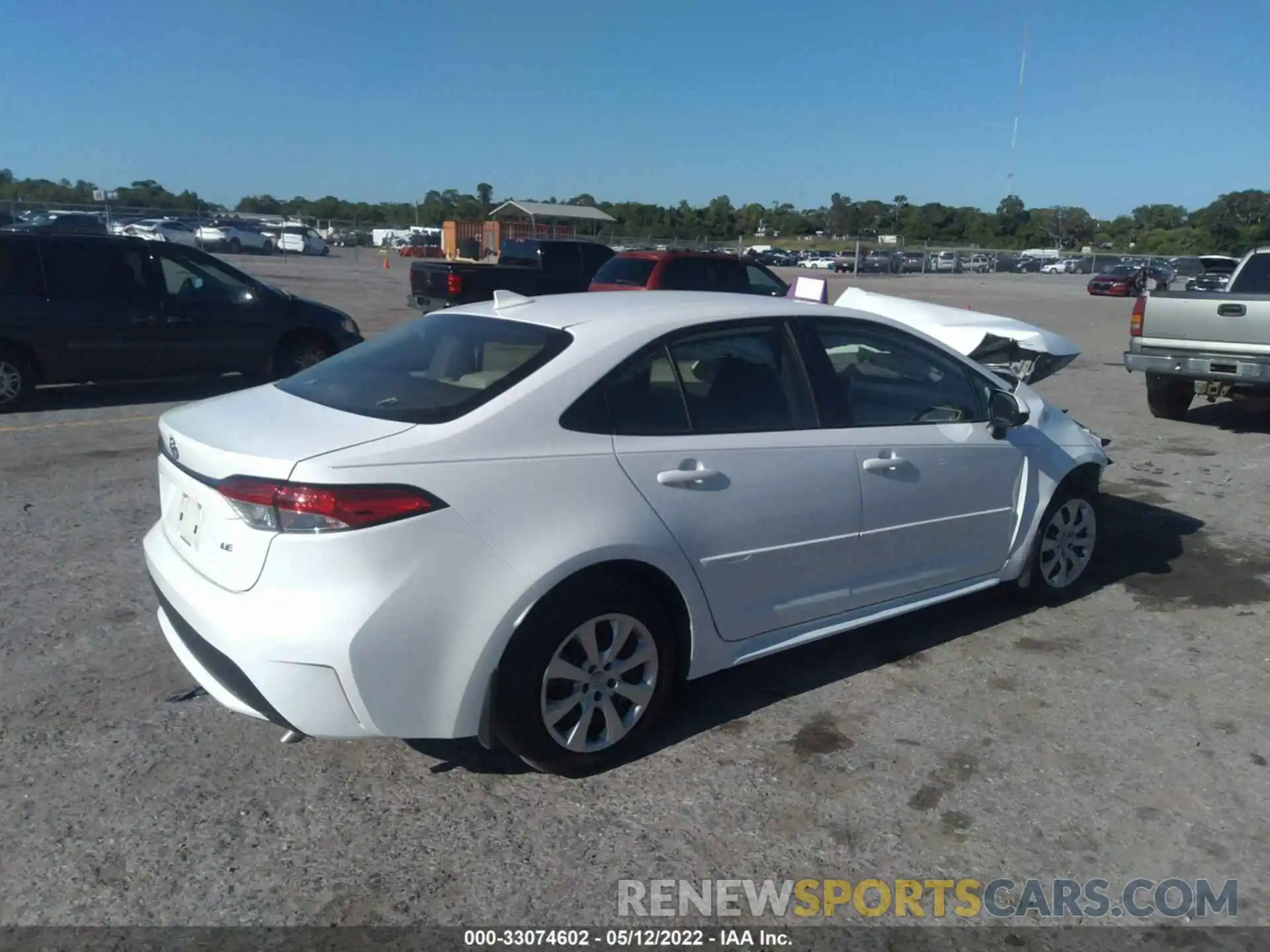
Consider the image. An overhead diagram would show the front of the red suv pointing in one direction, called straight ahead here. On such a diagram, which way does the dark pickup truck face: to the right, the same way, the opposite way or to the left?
the same way

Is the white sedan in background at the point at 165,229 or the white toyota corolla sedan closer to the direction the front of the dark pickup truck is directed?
the white sedan in background

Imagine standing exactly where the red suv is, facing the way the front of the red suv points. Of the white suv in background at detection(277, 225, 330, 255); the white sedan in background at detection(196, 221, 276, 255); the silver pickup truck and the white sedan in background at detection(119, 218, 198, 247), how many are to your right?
1

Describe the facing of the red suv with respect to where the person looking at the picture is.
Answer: facing away from the viewer and to the right of the viewer

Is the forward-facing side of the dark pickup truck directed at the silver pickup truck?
no

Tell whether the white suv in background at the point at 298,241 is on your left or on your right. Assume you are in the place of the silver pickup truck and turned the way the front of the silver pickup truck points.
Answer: on your left

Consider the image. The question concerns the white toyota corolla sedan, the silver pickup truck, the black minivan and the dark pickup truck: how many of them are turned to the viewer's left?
0

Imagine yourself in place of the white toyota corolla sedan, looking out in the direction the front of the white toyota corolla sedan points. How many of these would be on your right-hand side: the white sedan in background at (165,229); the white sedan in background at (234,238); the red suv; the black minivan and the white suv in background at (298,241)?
0

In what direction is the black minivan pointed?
to the viewer's right

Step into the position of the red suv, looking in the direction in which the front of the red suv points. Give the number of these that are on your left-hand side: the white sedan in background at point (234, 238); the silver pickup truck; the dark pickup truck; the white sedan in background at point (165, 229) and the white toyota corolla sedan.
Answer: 3

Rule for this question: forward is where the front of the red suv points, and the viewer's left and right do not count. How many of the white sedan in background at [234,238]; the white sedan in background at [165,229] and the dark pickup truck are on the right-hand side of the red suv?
0

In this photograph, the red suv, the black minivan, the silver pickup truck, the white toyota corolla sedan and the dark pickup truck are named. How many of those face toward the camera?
0

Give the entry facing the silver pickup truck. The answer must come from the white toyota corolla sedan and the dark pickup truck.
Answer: the white toyota corolla sedan

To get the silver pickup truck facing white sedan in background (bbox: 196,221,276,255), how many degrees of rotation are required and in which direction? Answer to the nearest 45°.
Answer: approximately 90° to its left

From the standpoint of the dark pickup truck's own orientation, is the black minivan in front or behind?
behind

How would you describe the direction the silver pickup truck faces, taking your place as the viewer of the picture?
facing away from the viewer and to the right of the viewer

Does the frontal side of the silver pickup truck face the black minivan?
no

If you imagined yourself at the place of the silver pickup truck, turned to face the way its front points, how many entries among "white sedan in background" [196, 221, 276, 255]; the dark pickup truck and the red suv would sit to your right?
0

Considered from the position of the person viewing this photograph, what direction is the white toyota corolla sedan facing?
facing away from the viewer and to the right of the viewer

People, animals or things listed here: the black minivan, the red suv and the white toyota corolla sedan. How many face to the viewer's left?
0

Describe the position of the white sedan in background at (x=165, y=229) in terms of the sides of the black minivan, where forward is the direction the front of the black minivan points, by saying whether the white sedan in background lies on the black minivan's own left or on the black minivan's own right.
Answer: on the black minivan's own left

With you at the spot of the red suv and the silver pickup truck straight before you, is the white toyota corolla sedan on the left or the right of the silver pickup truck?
right

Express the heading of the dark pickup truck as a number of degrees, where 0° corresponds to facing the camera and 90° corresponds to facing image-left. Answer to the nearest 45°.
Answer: approximately 225°
